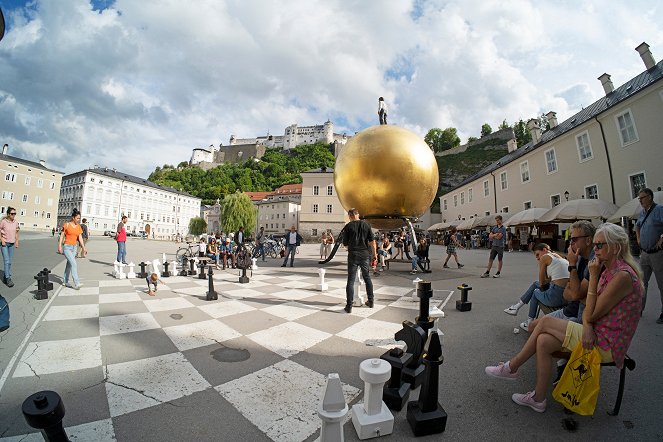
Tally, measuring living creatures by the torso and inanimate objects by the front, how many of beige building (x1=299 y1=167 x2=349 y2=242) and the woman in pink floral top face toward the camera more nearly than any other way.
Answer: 1

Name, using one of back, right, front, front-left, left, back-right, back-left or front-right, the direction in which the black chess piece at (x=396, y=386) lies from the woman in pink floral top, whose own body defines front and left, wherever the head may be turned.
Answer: front-left

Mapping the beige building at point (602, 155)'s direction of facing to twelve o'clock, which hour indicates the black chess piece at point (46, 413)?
The black chess piece is roughly at 11 o'clock from the beige building.

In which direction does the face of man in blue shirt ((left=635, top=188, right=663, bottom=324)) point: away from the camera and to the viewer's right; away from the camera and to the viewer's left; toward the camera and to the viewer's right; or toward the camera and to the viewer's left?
toward the camera and to the viewer's left

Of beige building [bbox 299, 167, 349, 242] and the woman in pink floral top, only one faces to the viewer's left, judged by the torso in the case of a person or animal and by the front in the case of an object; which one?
the woman in pink floral top

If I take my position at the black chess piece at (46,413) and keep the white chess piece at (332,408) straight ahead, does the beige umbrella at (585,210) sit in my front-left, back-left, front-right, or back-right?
front-left

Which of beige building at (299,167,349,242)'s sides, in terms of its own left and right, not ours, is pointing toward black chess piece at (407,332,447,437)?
front

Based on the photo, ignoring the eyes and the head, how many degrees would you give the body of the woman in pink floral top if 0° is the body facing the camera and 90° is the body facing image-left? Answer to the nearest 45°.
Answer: approximately 90°

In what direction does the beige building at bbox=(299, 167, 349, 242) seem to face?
toward the camera

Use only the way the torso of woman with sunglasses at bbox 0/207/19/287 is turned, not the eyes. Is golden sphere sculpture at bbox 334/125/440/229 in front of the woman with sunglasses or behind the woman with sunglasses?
in front

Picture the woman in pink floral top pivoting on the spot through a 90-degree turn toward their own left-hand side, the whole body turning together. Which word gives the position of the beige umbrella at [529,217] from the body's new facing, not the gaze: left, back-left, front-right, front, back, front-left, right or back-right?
back
